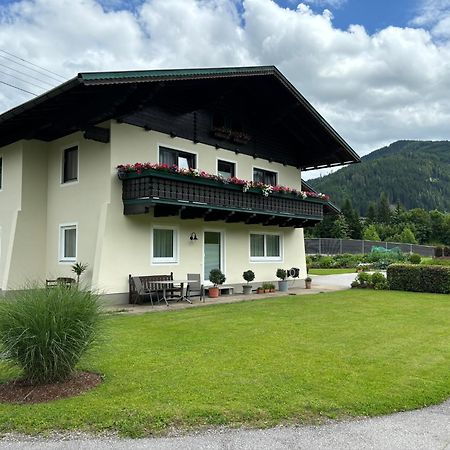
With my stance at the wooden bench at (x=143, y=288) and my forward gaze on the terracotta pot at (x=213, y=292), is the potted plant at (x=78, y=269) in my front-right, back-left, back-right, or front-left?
back-left

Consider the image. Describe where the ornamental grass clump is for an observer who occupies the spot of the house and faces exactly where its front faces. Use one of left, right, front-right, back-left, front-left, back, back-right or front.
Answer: front-right

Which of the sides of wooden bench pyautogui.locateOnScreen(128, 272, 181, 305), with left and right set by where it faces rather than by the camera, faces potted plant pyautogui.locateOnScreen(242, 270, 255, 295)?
left

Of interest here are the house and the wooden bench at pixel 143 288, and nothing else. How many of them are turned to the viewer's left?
0

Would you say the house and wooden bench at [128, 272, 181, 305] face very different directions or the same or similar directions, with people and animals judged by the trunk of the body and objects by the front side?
same or similar directions

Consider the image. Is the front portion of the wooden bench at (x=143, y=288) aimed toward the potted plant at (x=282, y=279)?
no

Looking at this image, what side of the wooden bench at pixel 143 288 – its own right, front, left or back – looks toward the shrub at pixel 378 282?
left

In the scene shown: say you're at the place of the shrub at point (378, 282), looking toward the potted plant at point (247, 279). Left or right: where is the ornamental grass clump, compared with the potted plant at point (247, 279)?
left

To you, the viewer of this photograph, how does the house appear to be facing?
facing the viewer and to the right of the viewer

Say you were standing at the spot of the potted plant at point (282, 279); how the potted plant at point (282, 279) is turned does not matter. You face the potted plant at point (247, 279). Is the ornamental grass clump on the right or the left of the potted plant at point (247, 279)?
left

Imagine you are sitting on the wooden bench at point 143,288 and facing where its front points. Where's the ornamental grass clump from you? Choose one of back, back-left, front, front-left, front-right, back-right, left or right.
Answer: front-right

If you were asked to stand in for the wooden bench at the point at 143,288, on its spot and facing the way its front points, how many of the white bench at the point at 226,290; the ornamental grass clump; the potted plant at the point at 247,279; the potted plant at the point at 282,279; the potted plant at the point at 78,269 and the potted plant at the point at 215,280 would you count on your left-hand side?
4

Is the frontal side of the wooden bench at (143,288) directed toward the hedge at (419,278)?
no

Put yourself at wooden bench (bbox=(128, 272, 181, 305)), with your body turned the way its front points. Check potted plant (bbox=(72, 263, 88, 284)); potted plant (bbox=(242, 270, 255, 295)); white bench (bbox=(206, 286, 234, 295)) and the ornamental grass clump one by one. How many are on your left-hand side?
2
